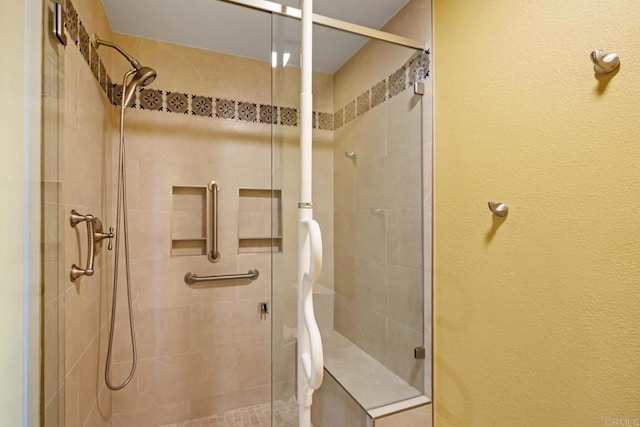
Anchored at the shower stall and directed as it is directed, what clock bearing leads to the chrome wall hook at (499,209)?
The chrome wall hook is roughly at 10 o'clock from the shower stall.

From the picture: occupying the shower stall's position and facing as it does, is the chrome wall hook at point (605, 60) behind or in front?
in front

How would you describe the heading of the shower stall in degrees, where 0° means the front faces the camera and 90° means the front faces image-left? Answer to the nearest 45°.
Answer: approximately 0°
